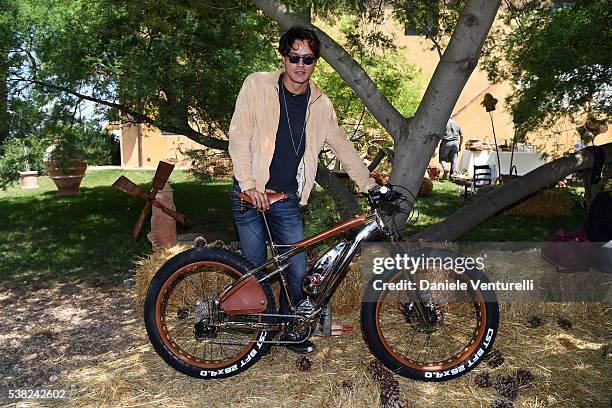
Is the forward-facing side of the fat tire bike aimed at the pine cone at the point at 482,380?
yes

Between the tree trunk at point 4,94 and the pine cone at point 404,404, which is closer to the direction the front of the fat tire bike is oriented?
the pine cone

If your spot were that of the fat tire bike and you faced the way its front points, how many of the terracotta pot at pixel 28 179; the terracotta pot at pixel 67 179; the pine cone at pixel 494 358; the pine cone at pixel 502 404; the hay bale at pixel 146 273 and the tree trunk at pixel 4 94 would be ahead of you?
2

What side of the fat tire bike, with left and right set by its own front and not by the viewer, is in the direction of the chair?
left

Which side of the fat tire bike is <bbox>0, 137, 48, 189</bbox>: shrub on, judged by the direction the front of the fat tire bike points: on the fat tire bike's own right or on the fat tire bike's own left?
on the fat tire bike's own left

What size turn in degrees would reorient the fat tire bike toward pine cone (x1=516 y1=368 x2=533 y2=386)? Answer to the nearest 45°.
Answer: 0° — it already faces it

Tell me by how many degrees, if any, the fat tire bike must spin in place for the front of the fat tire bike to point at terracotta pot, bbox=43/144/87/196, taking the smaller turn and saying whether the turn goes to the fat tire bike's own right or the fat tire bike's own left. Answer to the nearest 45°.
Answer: approximately 135° to the fat tire bike's own left

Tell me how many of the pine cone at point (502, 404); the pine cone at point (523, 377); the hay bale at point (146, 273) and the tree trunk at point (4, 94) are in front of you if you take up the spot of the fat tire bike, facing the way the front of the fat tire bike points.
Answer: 2

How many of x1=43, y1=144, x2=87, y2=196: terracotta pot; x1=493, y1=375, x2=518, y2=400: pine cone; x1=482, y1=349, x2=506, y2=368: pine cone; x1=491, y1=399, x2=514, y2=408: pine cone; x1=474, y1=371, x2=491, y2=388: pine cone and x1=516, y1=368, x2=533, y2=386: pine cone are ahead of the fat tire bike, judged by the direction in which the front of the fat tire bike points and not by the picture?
5

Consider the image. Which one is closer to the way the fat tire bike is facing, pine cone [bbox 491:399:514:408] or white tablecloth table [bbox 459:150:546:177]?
the pine cone

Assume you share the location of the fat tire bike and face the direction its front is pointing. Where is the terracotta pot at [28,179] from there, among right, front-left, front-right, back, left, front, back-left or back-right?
back-left

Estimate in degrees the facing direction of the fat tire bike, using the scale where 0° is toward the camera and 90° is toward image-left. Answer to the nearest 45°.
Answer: approximately 270°

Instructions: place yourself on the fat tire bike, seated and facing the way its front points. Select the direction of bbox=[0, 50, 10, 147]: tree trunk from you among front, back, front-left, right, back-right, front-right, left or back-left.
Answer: back-left

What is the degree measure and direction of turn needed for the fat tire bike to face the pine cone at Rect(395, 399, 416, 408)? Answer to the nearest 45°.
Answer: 0° — it already faces it

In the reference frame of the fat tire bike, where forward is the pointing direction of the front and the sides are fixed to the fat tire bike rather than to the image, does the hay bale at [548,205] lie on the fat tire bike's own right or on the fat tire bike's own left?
on the fat tire bike's own left

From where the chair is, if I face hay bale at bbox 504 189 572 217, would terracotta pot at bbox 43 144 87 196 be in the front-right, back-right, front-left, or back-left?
back-right
